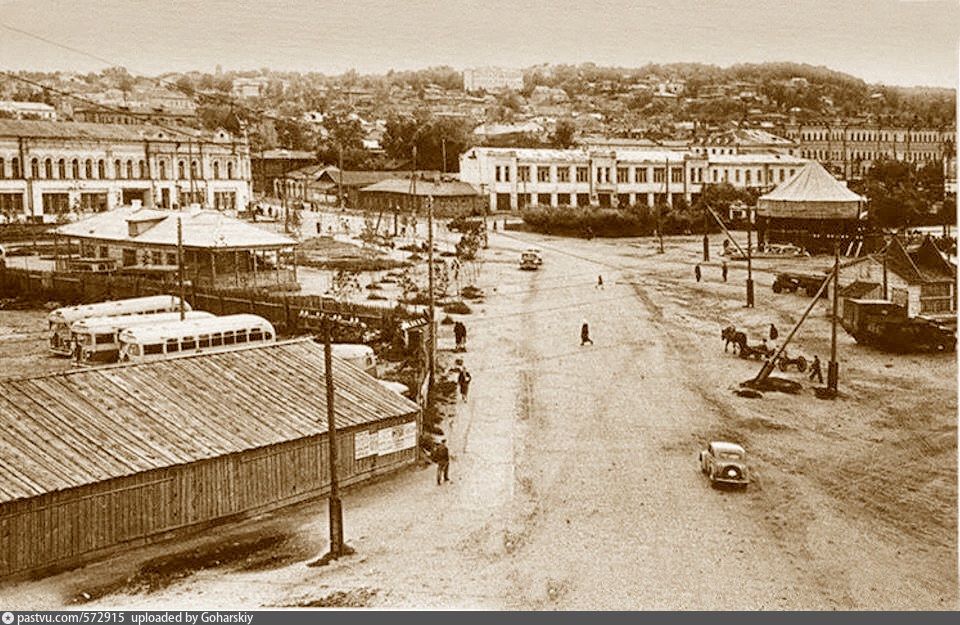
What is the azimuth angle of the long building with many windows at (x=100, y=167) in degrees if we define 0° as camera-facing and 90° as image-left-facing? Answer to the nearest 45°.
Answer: approximately 315°

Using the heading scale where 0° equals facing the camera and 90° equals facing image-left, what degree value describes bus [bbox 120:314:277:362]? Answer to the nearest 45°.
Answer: approximately 45°

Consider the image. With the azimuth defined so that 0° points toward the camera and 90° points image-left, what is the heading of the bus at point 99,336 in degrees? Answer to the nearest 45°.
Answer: approximately 45°

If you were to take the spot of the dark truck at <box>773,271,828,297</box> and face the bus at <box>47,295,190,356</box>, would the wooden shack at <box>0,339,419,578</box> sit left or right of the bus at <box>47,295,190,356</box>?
left

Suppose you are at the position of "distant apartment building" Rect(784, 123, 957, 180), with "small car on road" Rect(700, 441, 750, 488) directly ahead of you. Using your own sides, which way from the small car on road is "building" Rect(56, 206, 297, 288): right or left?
right
